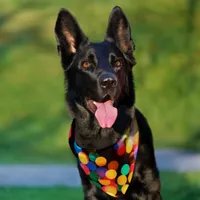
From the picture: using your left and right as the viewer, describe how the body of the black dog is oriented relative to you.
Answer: facing the viewer
